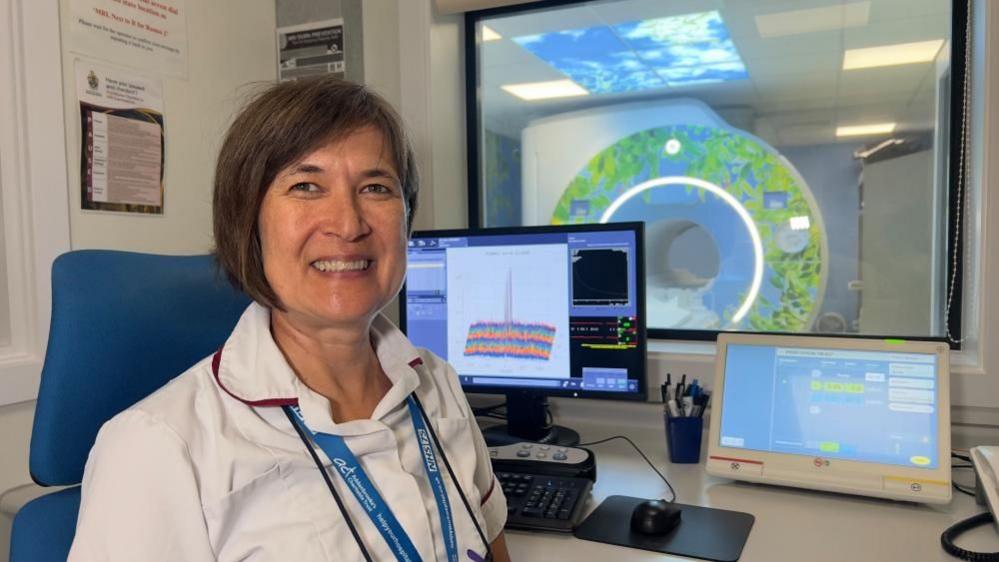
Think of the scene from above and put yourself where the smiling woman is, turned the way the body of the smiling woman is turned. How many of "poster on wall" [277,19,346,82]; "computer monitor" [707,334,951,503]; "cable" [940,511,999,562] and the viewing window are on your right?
0

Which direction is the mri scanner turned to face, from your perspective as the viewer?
facing the viewer

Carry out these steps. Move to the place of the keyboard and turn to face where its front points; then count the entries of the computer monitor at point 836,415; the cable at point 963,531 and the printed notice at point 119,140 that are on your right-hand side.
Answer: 1

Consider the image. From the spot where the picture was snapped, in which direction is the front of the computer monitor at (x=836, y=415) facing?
facing the viewer and to the left of the viewer

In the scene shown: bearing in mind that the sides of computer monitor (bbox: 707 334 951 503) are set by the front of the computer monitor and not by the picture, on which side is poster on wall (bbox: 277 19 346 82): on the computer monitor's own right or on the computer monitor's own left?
on the computer monitor's own right

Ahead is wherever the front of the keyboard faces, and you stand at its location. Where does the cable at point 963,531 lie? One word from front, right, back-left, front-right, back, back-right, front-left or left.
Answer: left

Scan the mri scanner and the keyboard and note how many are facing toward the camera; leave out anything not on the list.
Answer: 2

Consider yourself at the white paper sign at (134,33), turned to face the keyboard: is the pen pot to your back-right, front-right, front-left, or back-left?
front-left

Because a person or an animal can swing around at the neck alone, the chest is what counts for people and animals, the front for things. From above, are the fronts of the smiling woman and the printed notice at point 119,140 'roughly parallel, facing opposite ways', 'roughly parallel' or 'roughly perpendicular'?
roughly parallel

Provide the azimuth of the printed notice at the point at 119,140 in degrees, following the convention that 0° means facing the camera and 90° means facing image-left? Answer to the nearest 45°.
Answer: approximately 315°

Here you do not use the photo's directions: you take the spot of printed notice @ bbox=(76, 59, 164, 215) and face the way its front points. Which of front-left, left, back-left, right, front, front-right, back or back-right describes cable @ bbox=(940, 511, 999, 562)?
front

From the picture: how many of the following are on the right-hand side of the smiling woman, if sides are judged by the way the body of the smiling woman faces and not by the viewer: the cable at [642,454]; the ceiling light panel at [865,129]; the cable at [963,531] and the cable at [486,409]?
0
